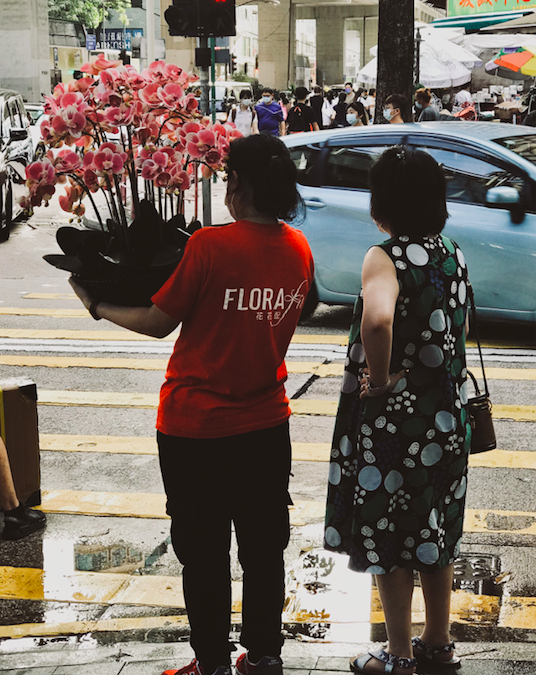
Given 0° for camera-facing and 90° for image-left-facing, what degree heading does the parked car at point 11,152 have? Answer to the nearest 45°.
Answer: approximately 315°

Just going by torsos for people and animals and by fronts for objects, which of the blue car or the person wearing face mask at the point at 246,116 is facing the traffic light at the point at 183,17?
the person wearing face mask

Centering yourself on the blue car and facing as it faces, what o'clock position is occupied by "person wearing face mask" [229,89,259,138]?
The person wearing face mask is roughly at 7 o'clock from the blue car.

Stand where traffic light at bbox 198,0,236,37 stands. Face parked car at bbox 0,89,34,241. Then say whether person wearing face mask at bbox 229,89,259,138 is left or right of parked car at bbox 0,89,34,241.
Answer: right

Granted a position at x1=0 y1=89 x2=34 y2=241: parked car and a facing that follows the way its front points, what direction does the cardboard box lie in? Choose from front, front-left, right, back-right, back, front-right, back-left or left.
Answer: front-right

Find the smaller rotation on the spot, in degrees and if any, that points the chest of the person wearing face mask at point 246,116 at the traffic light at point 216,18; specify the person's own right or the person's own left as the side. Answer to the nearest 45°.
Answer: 0° — they already face it

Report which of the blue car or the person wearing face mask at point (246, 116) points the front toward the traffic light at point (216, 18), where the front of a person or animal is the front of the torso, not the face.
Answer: the person wearing face mask

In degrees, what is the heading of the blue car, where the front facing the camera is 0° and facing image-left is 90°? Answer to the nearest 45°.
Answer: approximately 315°
